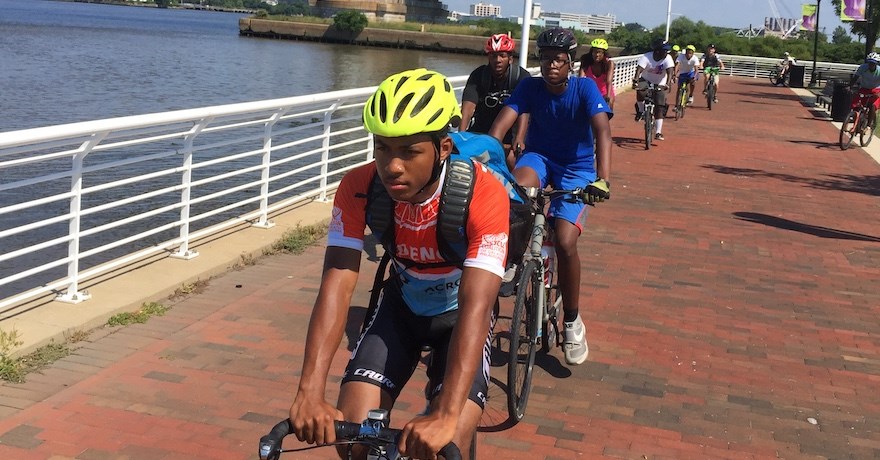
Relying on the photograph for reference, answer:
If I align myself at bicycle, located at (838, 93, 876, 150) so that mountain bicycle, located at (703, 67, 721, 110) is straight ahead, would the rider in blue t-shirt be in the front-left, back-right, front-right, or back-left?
back-left

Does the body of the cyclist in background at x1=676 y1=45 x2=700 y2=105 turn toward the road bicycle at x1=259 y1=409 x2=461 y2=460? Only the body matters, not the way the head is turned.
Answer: yes

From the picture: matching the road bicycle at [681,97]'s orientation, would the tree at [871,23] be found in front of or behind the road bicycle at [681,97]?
behind

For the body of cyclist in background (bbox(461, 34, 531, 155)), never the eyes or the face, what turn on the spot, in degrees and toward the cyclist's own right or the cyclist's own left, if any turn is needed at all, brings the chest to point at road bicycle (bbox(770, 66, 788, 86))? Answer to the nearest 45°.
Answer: approximately 180°

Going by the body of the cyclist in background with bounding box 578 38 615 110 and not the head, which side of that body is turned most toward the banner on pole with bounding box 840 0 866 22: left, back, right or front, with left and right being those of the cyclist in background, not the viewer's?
back

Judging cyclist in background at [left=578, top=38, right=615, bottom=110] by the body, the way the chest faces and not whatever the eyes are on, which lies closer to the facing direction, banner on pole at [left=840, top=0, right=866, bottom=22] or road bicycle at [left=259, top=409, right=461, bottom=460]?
the road bicycle

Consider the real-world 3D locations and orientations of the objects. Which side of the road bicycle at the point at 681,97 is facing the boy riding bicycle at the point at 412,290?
front

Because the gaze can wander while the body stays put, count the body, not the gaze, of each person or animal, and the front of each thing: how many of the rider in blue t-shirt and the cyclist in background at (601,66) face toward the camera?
2

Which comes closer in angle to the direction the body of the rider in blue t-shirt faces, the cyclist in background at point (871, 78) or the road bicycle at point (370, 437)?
the road bicycle

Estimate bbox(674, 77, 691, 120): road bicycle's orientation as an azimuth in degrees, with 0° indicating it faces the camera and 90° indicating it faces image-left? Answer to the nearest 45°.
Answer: approximately 0°

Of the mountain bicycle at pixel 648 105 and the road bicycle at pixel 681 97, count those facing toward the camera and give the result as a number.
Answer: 2

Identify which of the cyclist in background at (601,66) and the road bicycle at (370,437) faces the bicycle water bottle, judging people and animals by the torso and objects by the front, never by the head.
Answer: the cyclist in background
